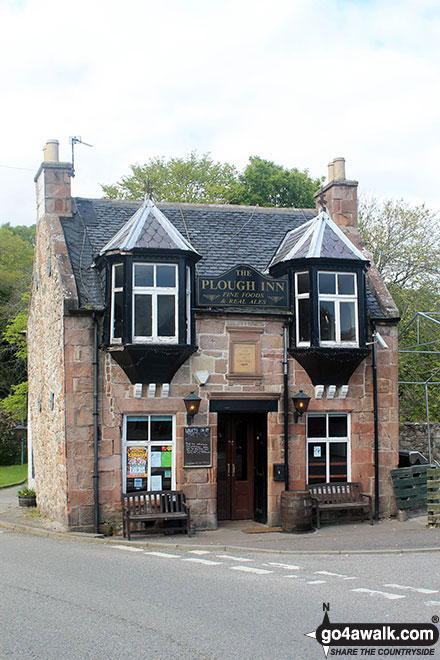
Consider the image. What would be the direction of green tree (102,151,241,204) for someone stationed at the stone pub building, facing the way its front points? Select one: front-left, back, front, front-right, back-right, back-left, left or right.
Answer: back

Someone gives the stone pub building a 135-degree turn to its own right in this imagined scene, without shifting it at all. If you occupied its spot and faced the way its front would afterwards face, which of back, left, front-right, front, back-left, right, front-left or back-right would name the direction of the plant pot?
front

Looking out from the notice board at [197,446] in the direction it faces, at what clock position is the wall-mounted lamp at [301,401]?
The wall-mounted lamp is roughly at 9 o'clock from the notice board.

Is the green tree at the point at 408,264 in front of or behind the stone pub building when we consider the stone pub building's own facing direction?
behind

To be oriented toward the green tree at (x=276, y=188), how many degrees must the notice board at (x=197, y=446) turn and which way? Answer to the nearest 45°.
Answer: approximately 180°

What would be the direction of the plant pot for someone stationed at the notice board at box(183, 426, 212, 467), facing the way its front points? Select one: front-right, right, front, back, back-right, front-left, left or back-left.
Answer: back-right

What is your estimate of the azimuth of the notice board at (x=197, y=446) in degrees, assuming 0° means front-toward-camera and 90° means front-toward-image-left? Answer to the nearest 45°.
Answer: approximately 0°
